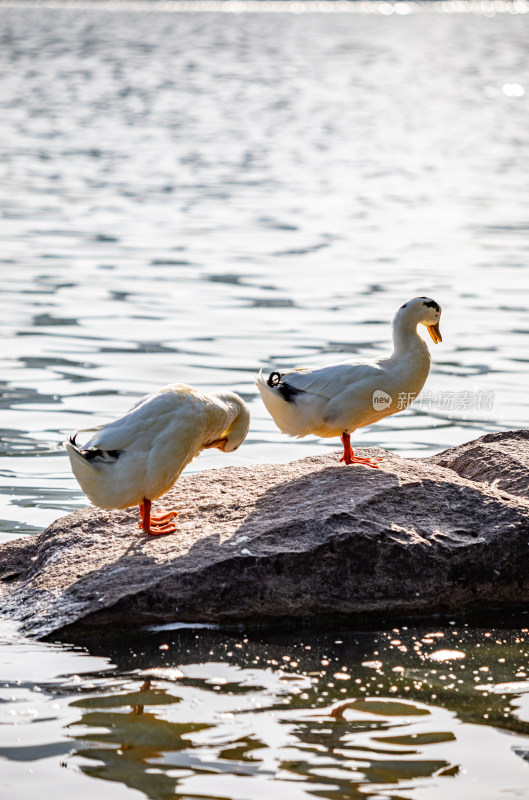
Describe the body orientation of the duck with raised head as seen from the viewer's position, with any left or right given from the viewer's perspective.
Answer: facing to the right of the viewer

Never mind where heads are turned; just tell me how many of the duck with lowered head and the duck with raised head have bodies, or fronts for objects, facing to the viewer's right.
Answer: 2

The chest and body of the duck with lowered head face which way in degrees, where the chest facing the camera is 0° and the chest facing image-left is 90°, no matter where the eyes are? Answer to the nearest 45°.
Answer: approximately 270°

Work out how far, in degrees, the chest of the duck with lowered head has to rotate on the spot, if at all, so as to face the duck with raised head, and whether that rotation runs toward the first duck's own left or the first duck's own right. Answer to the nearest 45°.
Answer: approximately 45° to the first duck's own left
